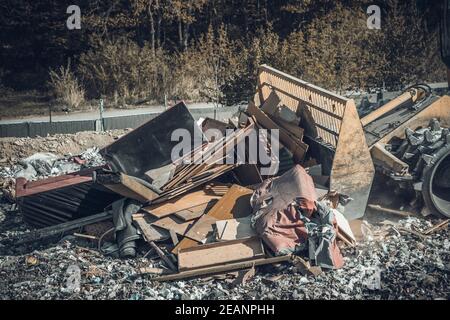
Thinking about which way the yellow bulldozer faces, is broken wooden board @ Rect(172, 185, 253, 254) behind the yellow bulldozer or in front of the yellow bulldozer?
in front

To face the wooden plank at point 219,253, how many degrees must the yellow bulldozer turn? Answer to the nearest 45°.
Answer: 0° — it already faces it

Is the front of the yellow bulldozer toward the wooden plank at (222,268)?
yes

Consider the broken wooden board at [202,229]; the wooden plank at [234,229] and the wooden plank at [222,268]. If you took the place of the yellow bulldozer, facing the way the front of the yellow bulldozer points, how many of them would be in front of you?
3

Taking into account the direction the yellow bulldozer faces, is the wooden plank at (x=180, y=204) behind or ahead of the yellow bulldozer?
ahead

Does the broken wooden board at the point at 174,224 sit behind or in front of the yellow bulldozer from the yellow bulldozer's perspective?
in front

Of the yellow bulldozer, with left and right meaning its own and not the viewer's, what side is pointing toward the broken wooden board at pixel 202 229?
front
